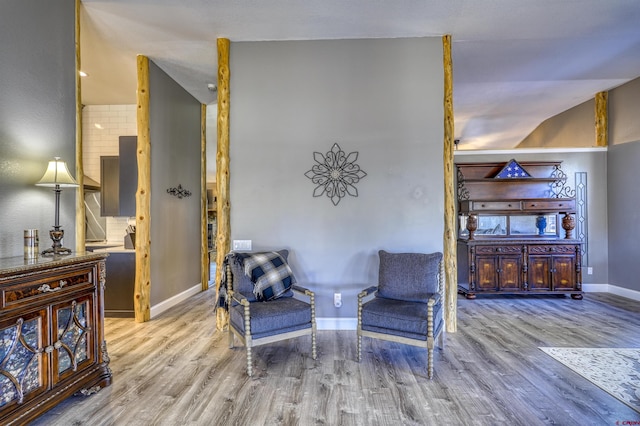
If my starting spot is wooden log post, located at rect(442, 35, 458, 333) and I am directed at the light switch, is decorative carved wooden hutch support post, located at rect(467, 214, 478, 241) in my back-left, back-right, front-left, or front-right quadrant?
back-right

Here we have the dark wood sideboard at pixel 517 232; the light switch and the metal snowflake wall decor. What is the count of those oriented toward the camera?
3

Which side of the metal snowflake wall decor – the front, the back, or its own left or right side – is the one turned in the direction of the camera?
front

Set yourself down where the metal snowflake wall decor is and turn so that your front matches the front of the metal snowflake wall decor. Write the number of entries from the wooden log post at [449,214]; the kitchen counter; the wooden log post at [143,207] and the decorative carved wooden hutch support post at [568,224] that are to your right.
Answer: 2

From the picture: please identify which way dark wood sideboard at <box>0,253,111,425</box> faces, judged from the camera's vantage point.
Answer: facing the viewer and to the right of the viewer

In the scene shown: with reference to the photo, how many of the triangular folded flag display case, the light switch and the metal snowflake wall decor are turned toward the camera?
3

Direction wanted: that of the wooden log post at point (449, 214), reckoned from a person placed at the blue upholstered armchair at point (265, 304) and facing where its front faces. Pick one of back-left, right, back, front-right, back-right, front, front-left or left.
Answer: front-left

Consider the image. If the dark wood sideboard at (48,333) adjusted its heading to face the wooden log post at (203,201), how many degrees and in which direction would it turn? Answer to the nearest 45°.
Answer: approximately 90° to its left

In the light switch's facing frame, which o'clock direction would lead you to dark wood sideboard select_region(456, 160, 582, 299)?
The dark wood sideboard is roughly at 9 o'clock from the light switch.

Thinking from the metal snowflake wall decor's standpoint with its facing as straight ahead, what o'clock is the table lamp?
The table lamp is roughly at 2 o'clock from the metal snowflake wall decor.

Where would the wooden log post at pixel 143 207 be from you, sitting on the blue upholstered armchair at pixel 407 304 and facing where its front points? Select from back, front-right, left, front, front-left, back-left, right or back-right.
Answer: front-right

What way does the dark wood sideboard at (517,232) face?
toward the camera

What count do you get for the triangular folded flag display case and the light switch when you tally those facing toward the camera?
2

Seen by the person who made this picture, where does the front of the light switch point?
facing the viewer

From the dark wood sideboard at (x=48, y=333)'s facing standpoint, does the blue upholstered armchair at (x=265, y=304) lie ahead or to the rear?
ahead

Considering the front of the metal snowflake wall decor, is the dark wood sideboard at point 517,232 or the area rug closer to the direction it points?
the area rug

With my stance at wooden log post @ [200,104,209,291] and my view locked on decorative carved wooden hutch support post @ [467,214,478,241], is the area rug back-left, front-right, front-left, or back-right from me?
front-right
